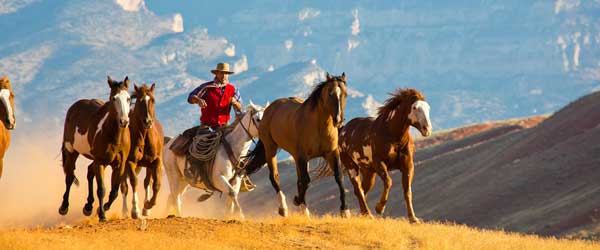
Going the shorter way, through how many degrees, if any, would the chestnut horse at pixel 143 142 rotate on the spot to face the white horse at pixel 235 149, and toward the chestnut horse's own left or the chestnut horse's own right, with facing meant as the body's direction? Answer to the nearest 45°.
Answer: approximately 135° to the chestnut horse's own left

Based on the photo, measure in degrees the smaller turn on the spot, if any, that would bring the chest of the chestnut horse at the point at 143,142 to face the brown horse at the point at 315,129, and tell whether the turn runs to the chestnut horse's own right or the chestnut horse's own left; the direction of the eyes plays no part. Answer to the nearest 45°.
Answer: approximately 90° to the chestnut horse's own left

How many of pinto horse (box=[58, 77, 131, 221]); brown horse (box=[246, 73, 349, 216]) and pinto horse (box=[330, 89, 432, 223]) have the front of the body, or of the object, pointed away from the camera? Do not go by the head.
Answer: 0

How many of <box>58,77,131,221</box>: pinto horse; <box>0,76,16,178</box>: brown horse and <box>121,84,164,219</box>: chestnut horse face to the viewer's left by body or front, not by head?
0

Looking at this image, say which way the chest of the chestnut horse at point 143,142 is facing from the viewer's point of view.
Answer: toward the camera

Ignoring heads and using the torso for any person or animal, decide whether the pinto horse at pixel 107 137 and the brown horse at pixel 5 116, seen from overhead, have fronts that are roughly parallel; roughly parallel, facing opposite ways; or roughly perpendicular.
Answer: roughly parallel

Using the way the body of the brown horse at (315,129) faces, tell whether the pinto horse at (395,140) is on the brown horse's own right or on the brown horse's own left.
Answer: on the brown horse's own left

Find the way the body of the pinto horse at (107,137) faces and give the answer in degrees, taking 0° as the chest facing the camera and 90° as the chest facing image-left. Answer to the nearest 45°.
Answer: approximately 315°

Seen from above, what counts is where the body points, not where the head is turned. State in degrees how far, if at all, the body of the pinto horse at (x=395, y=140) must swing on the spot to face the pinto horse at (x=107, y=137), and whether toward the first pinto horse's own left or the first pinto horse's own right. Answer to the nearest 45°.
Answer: approximately 90° to the first pinto horse's own right

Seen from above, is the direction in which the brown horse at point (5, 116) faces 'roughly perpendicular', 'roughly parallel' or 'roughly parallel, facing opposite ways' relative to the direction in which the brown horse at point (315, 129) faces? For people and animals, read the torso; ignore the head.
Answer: roughly parallel
